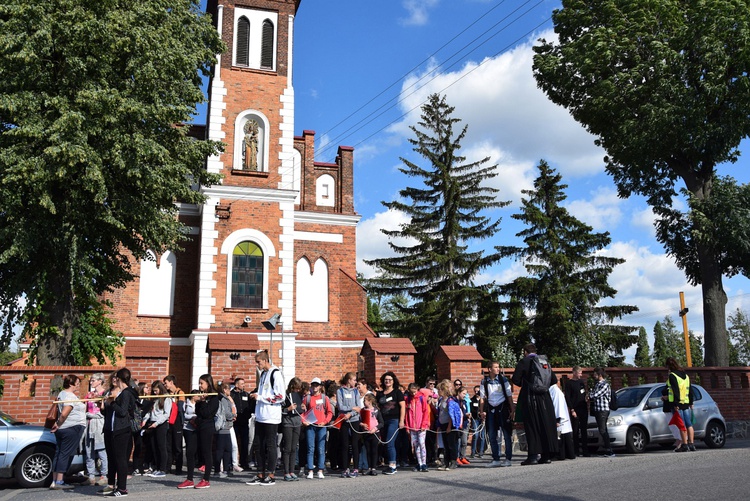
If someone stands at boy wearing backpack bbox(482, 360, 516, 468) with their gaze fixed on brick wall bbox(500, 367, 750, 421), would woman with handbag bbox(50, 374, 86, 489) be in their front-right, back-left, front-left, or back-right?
back-left

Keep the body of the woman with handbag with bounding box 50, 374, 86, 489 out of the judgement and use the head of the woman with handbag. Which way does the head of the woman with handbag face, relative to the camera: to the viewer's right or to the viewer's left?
to the viewer's right

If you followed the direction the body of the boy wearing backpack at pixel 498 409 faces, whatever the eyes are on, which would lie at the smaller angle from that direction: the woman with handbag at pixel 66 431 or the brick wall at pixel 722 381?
the woman with handbag

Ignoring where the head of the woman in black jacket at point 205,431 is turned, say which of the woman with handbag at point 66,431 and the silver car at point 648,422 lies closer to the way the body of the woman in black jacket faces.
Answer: the woman with handbag

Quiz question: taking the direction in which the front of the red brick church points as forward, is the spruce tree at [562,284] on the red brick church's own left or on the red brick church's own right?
on the red brick church's own left

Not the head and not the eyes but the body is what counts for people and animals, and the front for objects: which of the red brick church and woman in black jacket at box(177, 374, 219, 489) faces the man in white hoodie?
the red brick church

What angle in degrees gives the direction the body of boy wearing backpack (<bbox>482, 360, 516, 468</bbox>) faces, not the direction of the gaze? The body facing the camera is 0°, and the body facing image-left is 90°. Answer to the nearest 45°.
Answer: approximately 0°

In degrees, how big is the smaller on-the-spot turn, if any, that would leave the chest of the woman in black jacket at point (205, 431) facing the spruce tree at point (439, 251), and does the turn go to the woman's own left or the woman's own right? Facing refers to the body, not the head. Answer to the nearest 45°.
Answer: approximately 135° to the woman's own right
